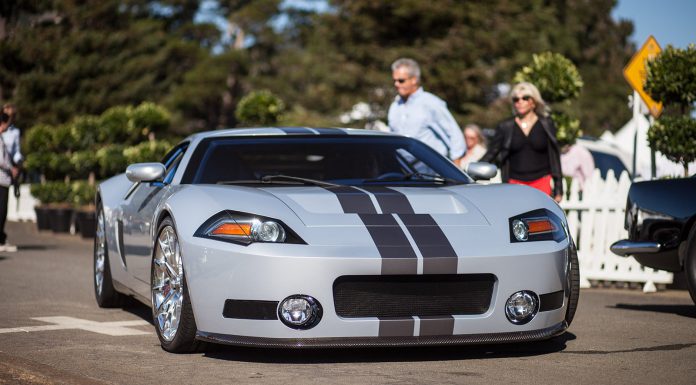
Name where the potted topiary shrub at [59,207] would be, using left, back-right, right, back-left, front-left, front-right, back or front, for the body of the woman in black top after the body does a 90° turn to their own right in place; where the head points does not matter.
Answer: front-right

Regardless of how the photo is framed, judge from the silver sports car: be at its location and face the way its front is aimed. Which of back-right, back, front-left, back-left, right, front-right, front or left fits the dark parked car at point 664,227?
left

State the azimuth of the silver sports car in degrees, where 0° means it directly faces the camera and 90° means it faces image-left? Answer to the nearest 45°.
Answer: approximately 315°

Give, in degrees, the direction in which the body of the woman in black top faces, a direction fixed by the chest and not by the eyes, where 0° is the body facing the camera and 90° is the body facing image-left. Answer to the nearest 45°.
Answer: approximately 0°

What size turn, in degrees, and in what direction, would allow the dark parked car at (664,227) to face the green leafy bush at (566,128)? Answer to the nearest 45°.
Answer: approximately 90° to its right

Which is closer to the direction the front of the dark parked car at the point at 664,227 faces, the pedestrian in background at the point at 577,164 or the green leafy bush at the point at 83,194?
the green leafy bush
